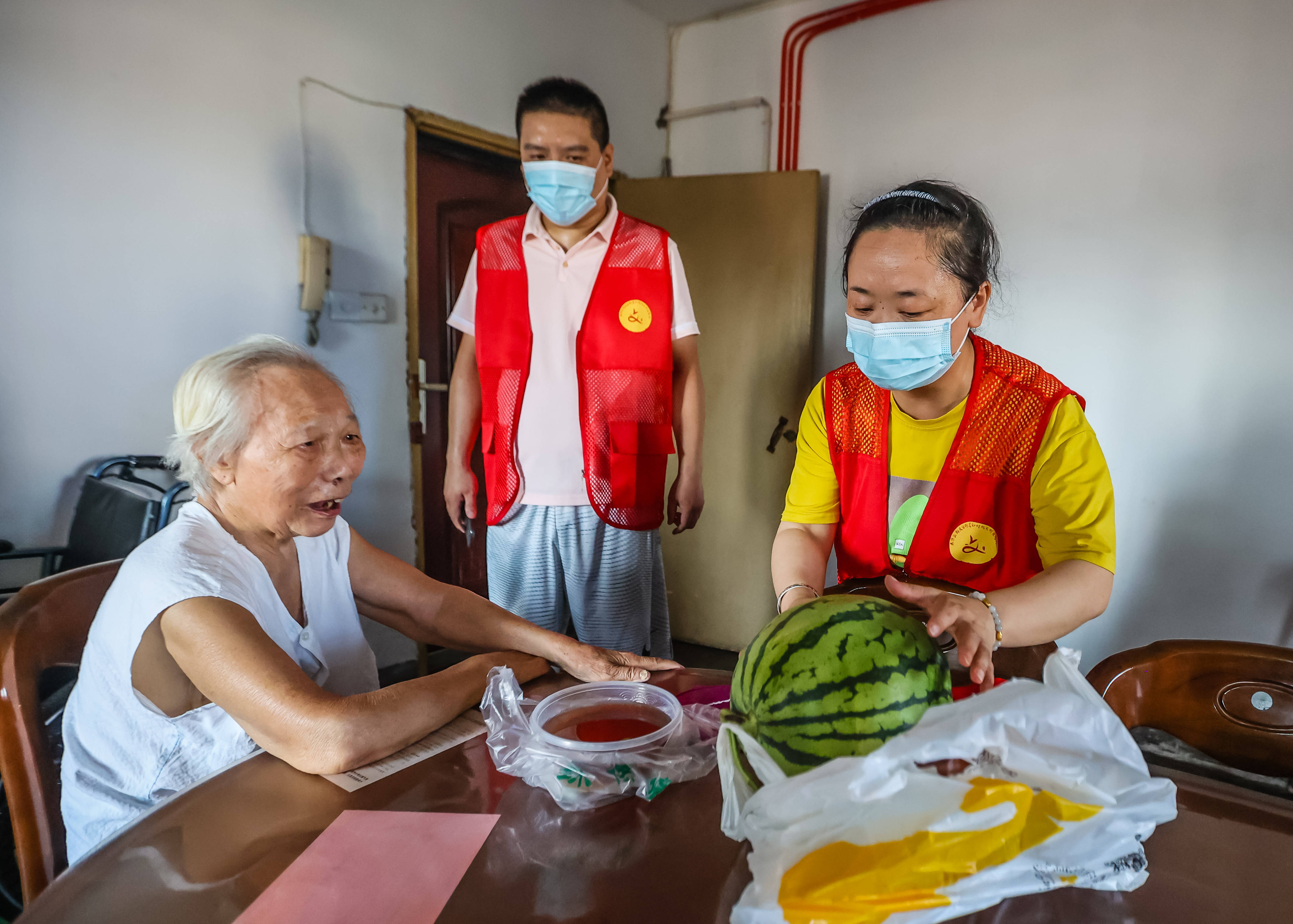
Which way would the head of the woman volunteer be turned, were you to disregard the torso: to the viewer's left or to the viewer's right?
to the viewer's left

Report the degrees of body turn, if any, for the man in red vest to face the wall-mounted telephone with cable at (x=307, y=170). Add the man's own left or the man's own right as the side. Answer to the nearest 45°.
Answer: approximately 135° to the man's own right

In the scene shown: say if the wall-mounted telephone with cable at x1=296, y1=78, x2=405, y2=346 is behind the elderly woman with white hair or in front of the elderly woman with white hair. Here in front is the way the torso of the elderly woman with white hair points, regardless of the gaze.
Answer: behind

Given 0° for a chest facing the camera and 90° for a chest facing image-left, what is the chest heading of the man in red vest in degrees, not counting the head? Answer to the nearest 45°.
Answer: approximately 0°

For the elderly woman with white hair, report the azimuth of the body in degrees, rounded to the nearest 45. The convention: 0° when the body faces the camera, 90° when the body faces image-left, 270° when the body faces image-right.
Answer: approximately 315°

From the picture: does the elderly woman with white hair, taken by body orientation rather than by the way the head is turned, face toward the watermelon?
yes

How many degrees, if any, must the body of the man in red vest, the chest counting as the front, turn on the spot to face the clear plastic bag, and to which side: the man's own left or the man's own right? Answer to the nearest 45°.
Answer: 0° — they already face it

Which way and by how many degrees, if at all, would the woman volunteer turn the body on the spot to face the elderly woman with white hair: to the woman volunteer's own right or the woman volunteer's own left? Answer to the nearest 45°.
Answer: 0° — they already face them

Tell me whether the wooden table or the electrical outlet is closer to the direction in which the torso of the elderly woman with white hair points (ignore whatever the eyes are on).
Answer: the wooden table

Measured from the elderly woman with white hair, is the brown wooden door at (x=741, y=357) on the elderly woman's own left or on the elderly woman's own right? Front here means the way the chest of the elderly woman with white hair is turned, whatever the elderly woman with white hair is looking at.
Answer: on the elderly woman's own left
